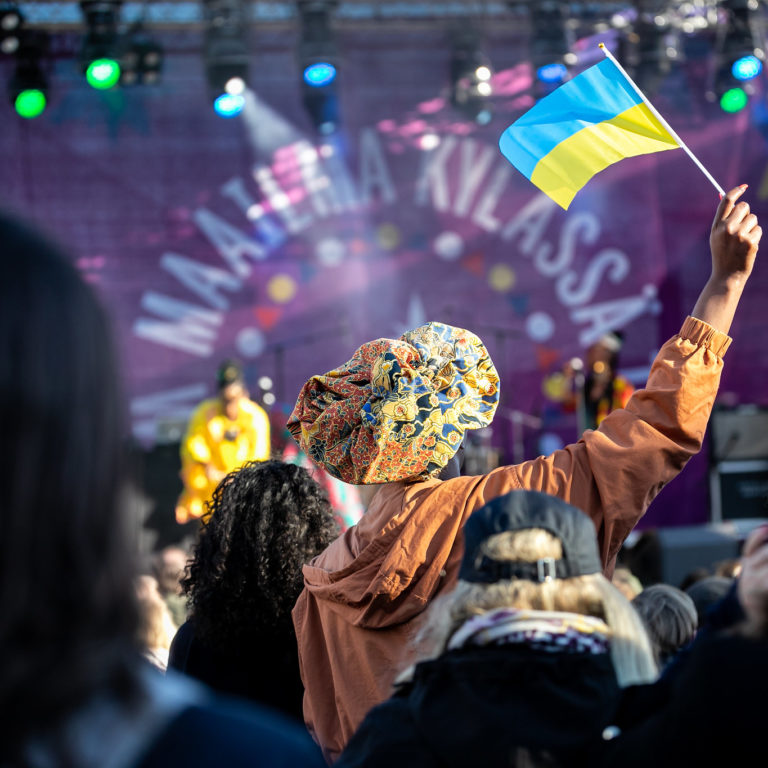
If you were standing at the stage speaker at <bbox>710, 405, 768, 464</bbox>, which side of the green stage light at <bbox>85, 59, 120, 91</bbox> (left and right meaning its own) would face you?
left

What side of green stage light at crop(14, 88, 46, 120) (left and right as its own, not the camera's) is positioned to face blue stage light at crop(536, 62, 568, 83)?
left

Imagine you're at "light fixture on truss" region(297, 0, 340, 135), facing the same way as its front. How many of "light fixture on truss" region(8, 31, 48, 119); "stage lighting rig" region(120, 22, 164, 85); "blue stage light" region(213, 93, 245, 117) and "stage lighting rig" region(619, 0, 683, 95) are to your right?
3

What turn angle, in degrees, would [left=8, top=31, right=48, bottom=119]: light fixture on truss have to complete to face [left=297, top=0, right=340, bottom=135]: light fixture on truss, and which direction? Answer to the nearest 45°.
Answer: approximately 90° to its left

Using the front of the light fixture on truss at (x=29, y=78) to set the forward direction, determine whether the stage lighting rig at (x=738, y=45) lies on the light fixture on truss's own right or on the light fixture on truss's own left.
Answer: on the light fixture on truss's own left

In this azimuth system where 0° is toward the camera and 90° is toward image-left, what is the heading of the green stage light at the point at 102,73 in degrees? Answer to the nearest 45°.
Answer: approximately 0°

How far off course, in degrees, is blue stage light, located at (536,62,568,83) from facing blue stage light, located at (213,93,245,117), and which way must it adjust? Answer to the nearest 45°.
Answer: approximately 90° to its right
